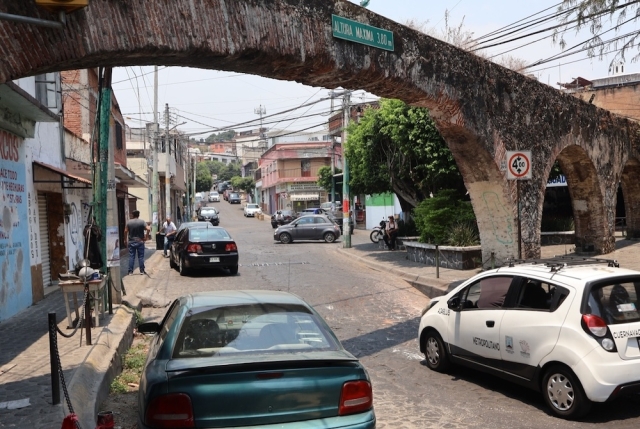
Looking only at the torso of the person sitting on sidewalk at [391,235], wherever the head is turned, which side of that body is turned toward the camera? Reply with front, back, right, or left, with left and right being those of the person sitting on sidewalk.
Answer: front

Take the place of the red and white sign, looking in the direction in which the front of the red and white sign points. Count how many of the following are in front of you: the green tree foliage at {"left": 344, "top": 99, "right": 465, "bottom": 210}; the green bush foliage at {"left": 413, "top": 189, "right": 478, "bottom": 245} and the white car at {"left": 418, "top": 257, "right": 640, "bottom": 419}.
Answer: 1

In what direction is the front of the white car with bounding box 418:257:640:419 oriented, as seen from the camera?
facing away from the viewer and to the left of the viewer

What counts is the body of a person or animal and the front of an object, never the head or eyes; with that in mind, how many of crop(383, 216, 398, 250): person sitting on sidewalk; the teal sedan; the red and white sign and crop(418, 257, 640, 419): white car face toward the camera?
2

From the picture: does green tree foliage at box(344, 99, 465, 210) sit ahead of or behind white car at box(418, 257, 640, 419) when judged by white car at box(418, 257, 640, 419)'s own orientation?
ahead

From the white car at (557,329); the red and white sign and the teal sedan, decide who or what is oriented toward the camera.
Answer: the red and white sign

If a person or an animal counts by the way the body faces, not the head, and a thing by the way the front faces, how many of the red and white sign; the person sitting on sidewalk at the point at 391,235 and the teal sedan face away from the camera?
1

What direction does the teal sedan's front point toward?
away from the camera

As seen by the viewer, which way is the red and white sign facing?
toward the camera

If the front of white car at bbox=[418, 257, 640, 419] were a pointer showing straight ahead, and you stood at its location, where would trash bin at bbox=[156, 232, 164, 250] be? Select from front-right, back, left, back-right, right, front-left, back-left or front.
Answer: front

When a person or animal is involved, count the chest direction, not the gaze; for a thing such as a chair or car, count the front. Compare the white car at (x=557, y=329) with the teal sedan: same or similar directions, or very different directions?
same or similar directions
